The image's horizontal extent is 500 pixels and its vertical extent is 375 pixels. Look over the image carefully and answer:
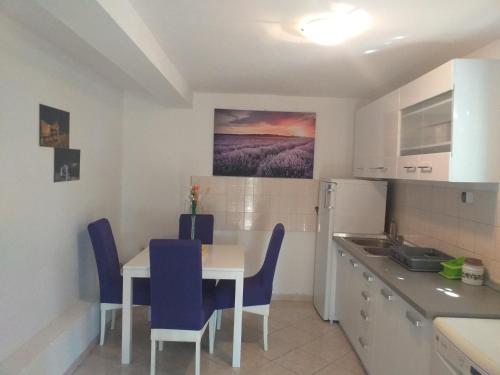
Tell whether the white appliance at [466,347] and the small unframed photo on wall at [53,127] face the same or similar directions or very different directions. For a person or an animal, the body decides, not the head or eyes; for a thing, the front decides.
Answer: very different directions

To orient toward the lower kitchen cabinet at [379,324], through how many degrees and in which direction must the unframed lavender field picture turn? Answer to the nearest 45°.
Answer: approximately 45° to its left

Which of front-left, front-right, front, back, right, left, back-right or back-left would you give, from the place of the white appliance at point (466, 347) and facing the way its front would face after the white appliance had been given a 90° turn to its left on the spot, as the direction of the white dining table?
back-right

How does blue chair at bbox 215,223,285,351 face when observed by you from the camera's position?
facing to the left of the viewer

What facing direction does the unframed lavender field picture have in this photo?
toward the camera

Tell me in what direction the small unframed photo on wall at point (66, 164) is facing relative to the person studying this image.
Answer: facing the viewer and to the right of the viewer

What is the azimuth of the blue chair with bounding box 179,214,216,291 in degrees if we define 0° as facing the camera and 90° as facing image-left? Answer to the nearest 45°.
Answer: approximately 0°
